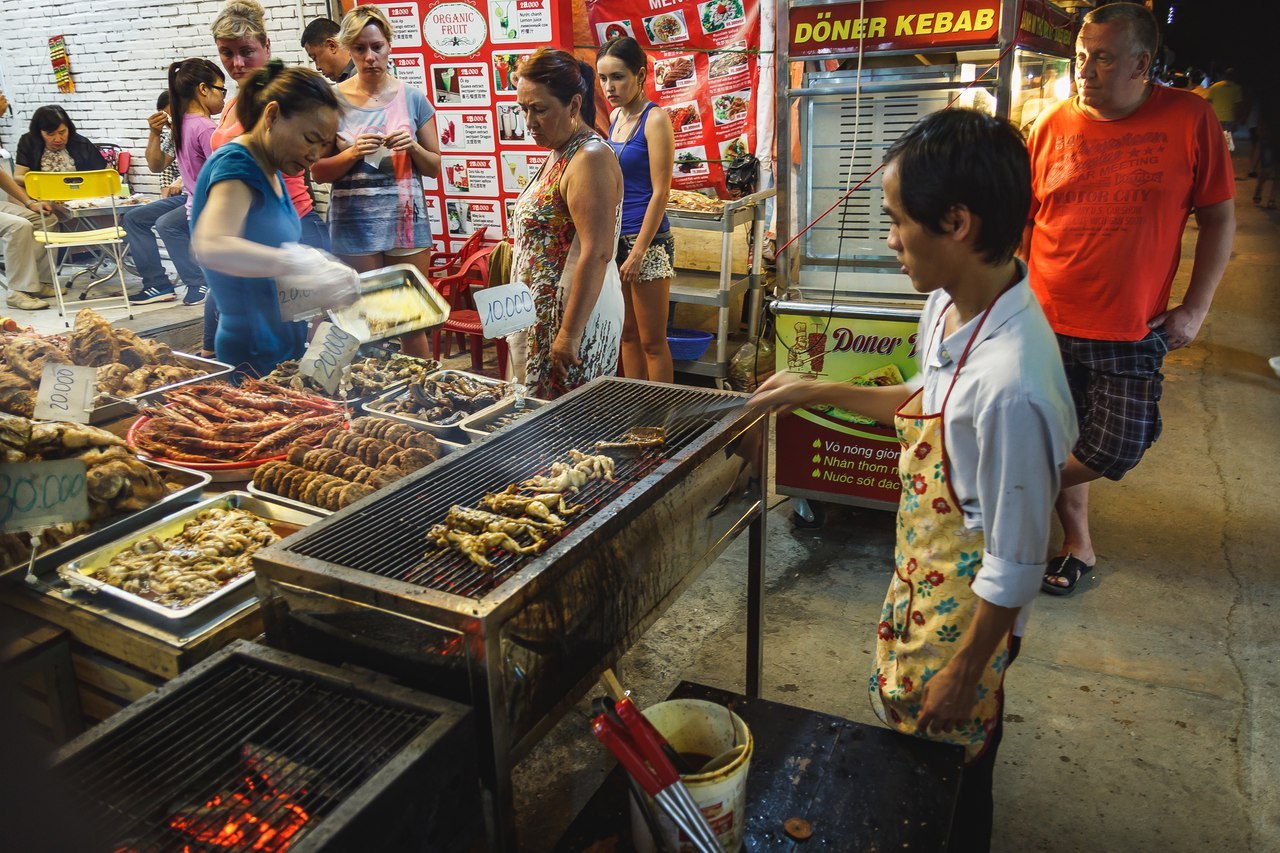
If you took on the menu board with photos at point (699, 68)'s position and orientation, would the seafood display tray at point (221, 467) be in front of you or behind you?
in front

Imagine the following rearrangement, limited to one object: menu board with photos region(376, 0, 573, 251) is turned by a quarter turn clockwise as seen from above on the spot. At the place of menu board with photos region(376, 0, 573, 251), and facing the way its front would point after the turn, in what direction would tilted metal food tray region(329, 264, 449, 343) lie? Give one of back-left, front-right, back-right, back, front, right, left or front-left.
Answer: left

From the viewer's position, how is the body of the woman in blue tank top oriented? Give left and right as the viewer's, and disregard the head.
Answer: facing the viewer and to the left of the viewer

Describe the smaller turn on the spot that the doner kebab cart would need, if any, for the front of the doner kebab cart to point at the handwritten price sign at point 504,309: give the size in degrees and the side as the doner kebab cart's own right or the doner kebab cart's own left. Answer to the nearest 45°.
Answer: approximately 45° to the doner kebab cart's own right

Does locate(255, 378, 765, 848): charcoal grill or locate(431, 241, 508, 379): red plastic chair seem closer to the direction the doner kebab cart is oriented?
the charcoal grill

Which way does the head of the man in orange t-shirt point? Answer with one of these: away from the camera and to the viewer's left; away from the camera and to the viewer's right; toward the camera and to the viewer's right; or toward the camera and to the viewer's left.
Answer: toward the camera and to the viewer's left

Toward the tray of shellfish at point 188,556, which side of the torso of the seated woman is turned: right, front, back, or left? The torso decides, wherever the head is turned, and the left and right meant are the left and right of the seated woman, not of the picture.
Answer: front

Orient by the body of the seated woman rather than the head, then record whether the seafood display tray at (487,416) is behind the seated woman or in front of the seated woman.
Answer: in front

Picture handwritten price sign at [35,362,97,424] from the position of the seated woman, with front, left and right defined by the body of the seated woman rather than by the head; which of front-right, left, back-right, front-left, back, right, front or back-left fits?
front

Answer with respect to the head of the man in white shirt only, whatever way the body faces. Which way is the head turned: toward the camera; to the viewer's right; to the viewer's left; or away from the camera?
to the viewer's left

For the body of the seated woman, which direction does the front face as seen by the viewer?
toward the camera

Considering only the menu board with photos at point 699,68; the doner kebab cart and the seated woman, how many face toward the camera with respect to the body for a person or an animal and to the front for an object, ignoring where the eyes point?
3

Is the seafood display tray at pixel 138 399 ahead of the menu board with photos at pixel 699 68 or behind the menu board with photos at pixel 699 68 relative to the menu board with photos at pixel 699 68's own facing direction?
ahead

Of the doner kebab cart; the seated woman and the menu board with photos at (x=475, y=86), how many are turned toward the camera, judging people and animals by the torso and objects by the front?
3

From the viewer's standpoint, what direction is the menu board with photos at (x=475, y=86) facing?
toward the camera

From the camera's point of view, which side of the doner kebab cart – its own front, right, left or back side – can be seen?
front

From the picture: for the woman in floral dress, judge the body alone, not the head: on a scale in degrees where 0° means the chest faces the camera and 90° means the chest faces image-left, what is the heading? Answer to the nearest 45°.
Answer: approximately 45°
